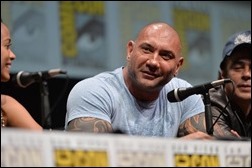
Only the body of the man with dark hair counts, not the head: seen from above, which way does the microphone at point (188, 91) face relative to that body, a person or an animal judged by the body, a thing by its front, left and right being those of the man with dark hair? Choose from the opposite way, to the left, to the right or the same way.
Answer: to the right

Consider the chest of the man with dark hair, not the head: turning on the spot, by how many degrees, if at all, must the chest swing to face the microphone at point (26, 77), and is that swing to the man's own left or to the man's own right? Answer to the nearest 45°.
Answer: approximately 45° to the man's own right

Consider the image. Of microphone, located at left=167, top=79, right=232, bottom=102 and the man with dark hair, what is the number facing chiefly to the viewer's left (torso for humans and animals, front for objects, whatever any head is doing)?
1

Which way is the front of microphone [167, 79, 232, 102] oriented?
to the viewer's left

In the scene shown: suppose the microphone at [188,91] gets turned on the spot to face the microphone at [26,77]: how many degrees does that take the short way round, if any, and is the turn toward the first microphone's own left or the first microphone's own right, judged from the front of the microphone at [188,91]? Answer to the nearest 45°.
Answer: approximately 45° to the first microphone's own left

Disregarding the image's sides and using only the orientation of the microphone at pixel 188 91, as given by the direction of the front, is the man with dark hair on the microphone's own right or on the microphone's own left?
on the microphone's own right

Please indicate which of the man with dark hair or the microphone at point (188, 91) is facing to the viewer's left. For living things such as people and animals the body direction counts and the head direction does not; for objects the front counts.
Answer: the microphone

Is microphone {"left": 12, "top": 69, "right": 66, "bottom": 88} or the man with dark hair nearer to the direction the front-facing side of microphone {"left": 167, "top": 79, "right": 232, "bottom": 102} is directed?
the microphone

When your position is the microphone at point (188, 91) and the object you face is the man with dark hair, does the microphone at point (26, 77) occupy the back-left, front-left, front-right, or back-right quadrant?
back-left

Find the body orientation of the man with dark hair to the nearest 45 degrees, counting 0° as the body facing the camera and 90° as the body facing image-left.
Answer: approximately 0°
